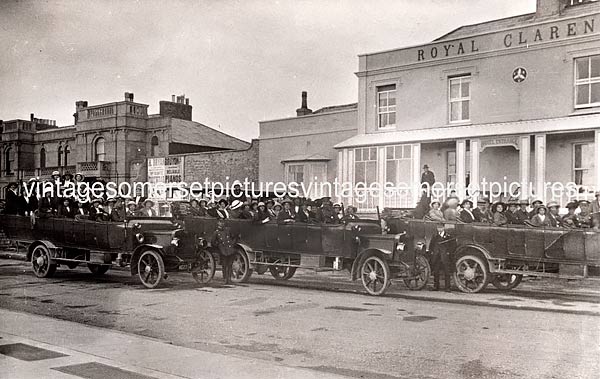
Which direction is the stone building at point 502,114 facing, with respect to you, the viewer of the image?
facing the viewer and to the left of the viewer

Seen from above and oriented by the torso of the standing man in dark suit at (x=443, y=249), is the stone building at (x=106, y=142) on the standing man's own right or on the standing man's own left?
on the standing man's own right

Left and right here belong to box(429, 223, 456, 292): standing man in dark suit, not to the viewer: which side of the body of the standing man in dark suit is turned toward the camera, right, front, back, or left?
front

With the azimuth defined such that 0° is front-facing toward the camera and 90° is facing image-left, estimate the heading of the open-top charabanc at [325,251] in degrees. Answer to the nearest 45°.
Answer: approximately 315°

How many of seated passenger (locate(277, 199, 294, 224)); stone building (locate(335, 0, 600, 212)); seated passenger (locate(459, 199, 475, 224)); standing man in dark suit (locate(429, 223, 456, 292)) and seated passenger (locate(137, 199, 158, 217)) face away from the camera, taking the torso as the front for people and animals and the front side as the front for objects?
0

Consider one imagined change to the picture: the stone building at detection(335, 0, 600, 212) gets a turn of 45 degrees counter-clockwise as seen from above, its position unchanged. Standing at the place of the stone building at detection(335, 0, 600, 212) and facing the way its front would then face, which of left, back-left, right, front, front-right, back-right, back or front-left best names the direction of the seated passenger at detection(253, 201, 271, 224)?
right

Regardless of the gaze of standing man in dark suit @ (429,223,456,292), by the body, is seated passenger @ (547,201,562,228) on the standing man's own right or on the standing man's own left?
on the standing man's own left

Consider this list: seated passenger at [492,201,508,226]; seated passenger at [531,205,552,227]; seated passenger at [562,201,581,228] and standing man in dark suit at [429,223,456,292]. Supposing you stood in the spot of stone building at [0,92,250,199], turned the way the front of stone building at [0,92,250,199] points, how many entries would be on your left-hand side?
4

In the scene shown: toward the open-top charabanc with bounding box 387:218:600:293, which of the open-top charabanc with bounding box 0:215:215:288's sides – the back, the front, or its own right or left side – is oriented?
front

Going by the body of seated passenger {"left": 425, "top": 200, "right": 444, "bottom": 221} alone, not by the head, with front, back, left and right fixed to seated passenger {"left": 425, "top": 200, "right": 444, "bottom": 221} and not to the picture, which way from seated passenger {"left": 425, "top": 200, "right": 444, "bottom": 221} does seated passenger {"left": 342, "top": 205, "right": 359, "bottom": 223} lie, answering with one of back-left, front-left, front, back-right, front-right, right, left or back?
back-right

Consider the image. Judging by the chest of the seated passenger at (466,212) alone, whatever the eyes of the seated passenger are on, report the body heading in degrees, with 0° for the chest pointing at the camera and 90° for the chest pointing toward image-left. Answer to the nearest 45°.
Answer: approximately 315°
